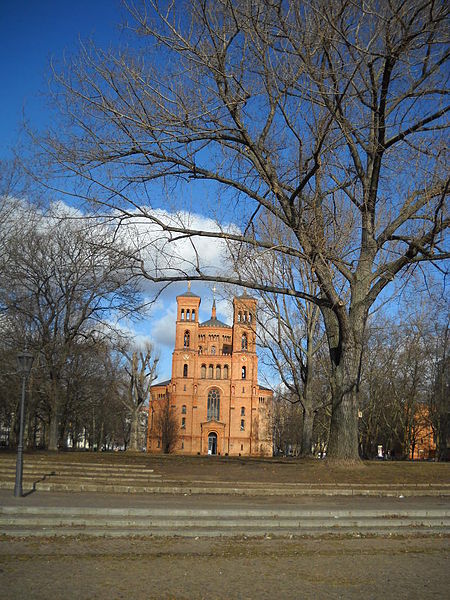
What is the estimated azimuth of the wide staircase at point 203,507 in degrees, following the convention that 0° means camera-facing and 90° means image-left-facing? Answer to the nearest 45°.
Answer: approximately 0°
